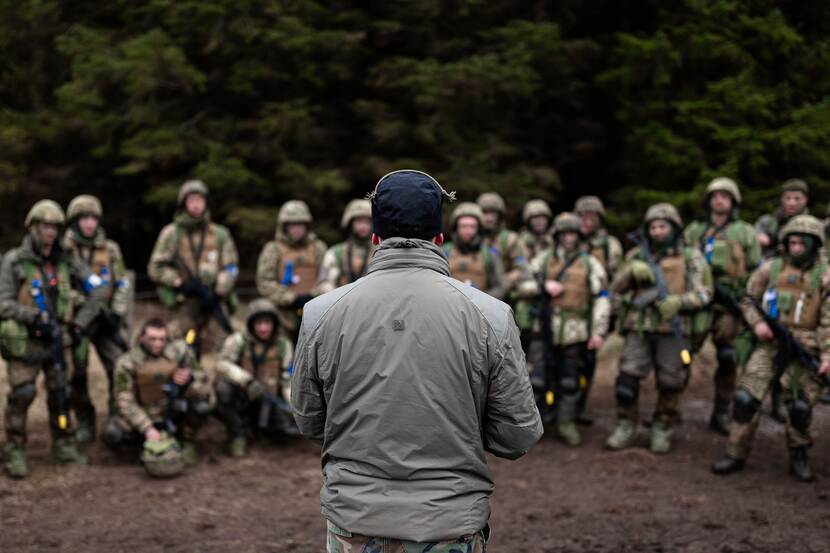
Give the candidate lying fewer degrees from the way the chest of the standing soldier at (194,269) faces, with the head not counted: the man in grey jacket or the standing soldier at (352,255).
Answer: the man in grey jacket

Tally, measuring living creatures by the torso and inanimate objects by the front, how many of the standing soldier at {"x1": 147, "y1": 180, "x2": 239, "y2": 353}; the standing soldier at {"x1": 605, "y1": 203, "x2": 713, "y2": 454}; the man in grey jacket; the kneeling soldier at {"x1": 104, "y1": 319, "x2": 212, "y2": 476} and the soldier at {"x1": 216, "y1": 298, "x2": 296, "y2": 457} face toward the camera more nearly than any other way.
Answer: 4

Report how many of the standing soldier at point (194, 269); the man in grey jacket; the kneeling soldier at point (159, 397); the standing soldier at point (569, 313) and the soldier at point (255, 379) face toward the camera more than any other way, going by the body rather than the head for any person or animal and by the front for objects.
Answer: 4

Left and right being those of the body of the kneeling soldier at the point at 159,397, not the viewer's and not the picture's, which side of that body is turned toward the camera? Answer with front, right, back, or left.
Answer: front

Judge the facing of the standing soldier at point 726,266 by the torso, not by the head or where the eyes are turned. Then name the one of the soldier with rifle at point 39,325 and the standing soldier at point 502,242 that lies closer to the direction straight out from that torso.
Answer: the soldier with rifle

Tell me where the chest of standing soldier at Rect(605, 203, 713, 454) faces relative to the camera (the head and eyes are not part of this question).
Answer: toward the camera

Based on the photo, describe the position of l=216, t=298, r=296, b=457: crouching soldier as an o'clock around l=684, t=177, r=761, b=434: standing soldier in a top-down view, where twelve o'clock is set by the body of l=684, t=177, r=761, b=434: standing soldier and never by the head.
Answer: l=216, t=298, r=296, b=457: crouching soldier is roughly at 2 o'clock from l=684, t=177, r=761, b=434: standing soldier.

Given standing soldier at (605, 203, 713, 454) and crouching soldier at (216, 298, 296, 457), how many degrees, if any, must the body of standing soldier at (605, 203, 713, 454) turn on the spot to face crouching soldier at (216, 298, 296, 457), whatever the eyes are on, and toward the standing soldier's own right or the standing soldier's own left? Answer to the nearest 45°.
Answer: approximately 90° to the standing soldier's own right

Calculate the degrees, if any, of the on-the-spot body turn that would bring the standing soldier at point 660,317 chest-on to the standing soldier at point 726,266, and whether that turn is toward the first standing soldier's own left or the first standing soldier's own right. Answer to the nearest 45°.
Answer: approximately 135° to the first standing soldier's own left

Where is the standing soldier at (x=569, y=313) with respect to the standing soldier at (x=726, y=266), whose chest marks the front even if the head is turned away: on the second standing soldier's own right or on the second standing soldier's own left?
on the second standing soldier's own right

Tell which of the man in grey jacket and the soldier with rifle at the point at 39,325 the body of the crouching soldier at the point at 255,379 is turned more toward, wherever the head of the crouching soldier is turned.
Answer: the man in grey jacket

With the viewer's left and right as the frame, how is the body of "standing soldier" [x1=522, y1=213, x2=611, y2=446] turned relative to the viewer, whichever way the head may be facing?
facing the viewer

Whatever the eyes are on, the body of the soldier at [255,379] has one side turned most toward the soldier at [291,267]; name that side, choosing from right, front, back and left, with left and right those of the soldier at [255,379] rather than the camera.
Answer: back
